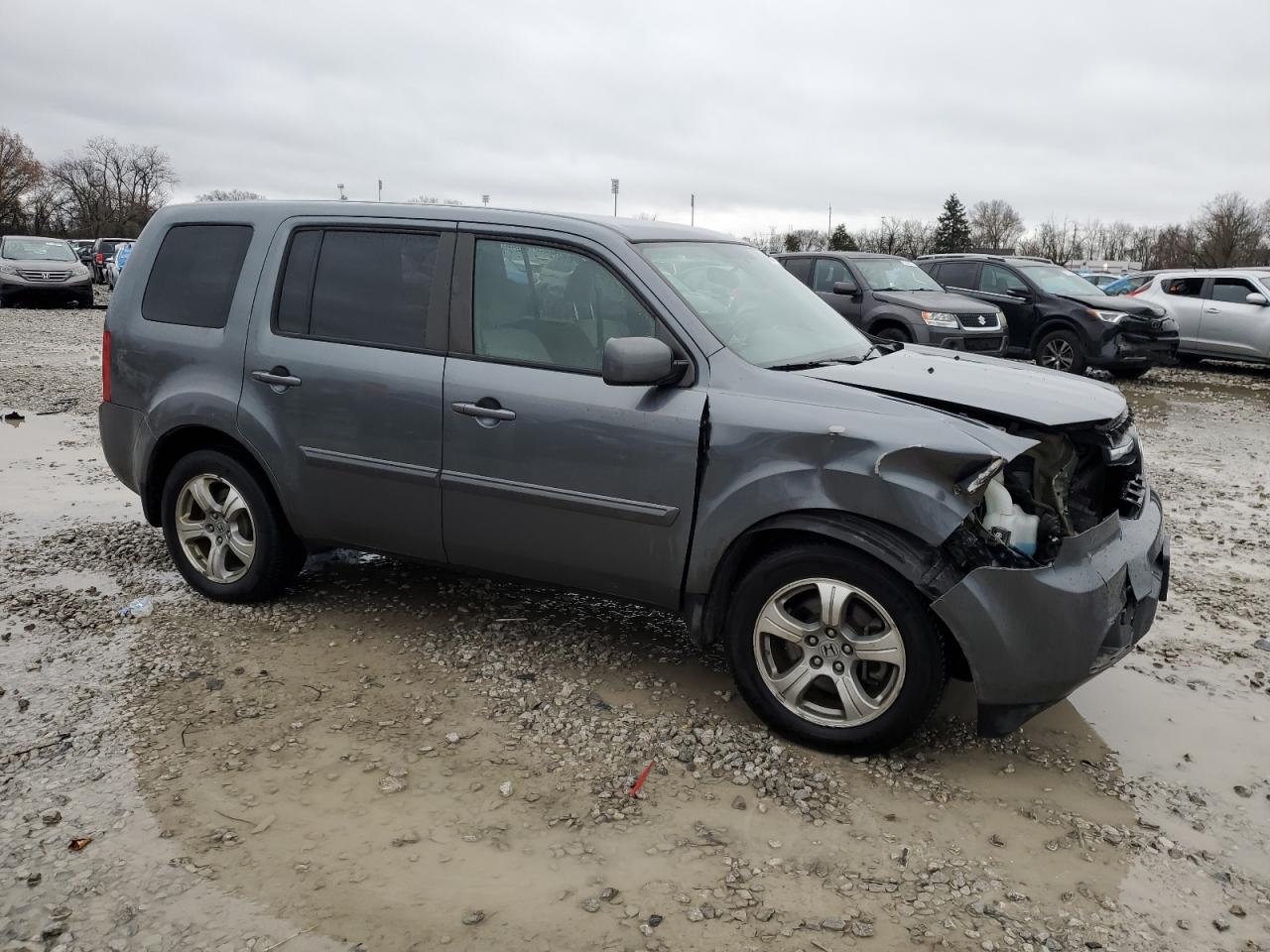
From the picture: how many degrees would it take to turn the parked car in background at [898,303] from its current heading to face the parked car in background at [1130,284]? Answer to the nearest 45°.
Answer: approximately 90° to its left

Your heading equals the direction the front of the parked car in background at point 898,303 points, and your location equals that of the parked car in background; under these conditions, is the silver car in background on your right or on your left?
on your left

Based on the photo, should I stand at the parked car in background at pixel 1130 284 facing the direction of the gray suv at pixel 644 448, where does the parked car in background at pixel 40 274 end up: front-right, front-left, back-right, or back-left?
front-right

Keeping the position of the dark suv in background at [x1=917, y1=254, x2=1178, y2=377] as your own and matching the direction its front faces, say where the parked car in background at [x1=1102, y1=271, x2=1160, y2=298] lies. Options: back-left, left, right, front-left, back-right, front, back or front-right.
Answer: back-left

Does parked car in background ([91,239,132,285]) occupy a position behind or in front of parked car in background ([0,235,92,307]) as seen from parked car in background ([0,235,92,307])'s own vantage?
behind

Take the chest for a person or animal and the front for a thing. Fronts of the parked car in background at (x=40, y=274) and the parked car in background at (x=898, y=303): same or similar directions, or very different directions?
same or similar directions

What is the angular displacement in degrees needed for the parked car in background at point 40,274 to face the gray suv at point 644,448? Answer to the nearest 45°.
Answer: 0° — it already faces it

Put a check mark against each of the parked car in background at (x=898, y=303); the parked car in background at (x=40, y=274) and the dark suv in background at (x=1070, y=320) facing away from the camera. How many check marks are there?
0

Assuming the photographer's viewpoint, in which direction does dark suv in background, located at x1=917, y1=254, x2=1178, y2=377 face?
facing the viewer and to the right of the viewer

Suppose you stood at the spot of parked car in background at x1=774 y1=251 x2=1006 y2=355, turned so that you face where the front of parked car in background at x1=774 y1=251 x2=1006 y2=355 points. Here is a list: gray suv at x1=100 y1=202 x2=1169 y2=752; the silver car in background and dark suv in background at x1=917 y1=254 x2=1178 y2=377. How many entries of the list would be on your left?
2

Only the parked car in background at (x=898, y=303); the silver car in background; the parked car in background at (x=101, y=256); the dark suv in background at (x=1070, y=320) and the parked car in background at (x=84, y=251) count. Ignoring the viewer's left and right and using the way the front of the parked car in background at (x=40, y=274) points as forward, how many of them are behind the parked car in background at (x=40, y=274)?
2

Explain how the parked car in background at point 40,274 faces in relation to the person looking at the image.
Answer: facing the viewer

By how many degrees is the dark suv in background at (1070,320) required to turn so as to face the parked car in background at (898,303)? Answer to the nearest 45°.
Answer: approximately 90° to its right

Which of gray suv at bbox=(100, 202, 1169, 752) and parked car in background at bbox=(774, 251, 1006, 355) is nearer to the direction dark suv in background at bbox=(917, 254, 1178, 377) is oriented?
the gray suv

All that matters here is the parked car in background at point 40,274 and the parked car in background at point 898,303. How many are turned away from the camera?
0

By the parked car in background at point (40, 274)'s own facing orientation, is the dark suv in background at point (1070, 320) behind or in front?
in front

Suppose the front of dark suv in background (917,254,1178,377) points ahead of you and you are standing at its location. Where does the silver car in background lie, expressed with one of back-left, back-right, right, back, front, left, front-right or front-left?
left
